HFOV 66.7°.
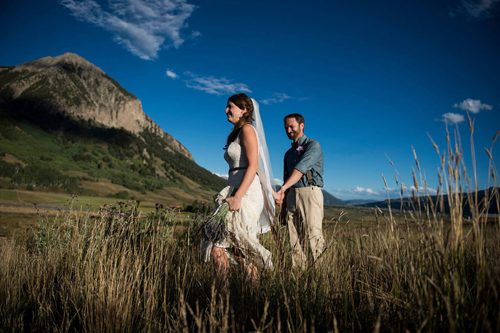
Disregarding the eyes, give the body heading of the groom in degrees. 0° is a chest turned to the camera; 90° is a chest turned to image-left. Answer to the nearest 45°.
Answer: approximately 45°

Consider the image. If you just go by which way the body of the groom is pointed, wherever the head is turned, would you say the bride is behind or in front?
in front

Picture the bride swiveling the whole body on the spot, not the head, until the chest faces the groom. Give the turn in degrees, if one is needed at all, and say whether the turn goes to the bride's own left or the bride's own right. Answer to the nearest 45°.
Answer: approximately 135° to the bride's own right

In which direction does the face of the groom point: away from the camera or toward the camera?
toward the camera

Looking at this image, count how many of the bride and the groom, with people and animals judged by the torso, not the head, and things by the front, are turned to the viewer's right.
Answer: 0

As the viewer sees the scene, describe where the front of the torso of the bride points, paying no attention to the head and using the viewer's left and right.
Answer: facing to the left of the viewer
